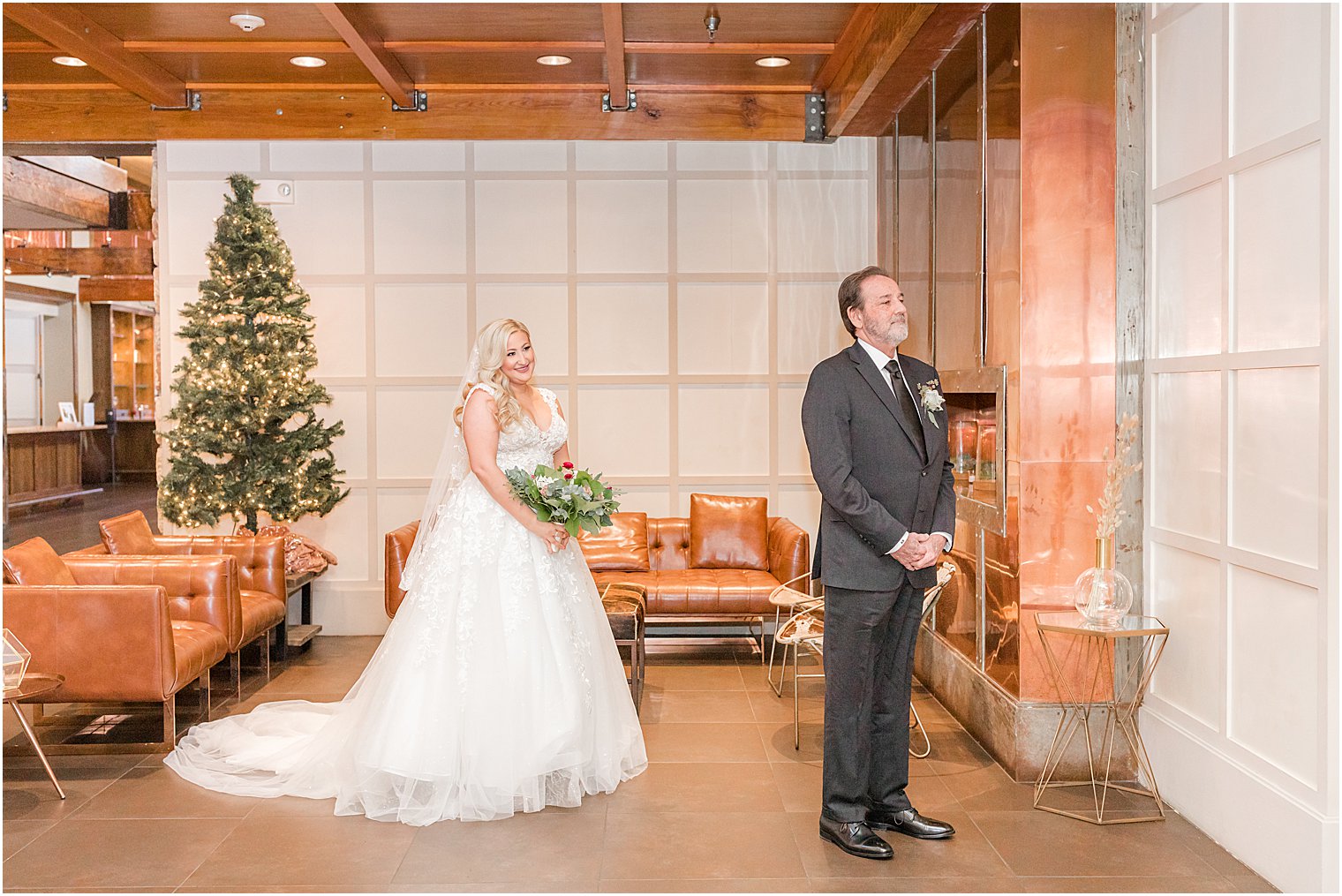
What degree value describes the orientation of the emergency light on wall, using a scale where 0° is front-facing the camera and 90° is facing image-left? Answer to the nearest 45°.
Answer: approximately 0°

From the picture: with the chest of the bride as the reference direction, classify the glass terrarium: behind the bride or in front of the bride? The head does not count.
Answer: behind

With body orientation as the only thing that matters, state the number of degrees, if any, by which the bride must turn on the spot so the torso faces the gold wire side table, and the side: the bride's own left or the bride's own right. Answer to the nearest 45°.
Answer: approximately 45° to the bride's own left

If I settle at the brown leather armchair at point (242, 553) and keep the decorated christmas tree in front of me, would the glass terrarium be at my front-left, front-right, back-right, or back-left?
back-left

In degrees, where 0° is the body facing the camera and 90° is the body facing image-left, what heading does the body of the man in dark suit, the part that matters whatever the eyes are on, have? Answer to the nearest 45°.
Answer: approximately 315°

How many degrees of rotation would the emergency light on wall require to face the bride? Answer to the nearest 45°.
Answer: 0° — it already faces them

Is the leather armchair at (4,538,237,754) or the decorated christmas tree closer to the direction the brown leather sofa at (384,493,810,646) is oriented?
the leather armchair

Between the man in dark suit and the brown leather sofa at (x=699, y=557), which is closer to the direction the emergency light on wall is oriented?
the man in dark suit
